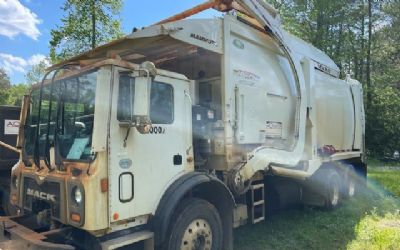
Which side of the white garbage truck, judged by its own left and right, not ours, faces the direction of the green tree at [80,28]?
right

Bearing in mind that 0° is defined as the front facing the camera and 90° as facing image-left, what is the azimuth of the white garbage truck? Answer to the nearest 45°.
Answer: approximately 45°
